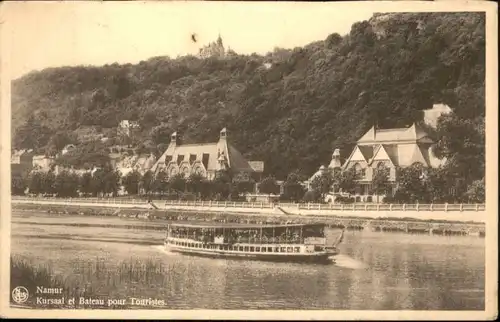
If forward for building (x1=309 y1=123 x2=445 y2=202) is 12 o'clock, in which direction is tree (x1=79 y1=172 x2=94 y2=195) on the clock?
The tree is roughly at 3 o'clock from the building.

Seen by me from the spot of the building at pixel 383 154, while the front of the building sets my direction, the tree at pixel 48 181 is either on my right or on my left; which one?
on my right

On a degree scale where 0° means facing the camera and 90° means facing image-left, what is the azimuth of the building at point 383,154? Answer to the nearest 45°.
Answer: approximately 0°

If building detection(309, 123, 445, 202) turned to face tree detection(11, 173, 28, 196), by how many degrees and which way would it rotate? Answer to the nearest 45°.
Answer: approximately 90° to its right
